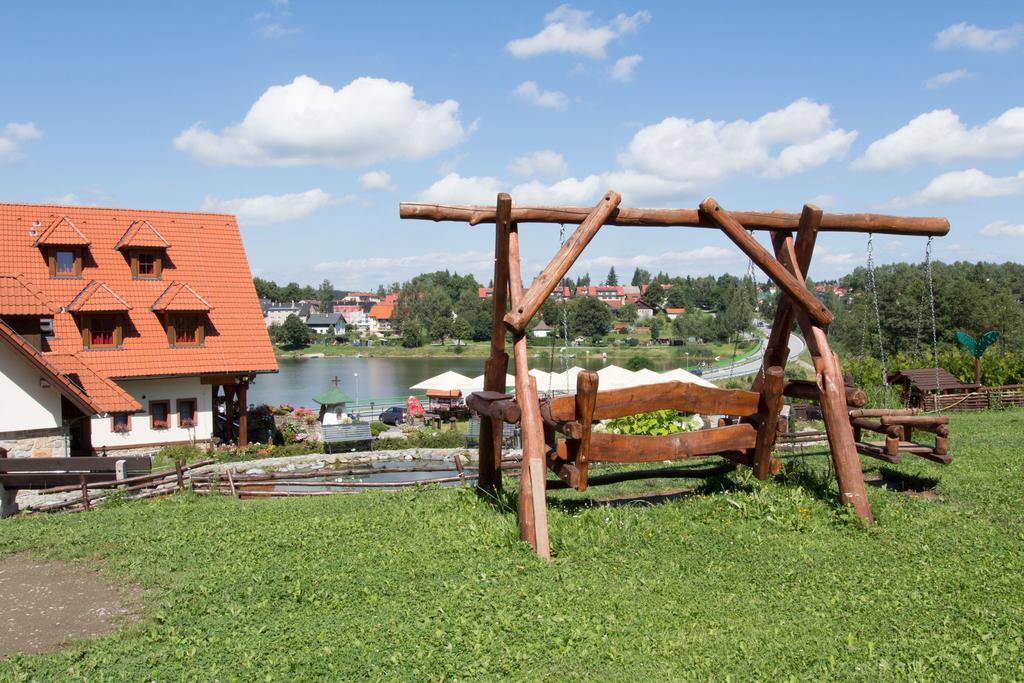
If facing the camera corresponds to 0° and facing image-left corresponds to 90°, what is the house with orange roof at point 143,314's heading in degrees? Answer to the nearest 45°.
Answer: approximately 0°

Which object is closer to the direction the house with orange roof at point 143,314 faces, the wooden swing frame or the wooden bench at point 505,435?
the wooden swing frame

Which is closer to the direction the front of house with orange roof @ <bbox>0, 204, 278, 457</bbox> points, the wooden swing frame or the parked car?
the wooden swing frame

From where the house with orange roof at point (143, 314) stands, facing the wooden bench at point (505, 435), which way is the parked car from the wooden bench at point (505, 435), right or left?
left

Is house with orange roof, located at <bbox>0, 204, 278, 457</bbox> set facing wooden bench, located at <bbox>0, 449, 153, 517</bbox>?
yes

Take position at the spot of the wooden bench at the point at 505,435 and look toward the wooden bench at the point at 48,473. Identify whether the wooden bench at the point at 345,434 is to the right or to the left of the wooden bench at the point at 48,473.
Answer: right

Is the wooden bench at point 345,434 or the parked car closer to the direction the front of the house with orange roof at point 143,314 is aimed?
the wooden bench

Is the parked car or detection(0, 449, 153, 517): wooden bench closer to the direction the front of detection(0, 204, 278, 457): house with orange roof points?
the wooden bench

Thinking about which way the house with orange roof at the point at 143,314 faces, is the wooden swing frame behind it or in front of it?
in front

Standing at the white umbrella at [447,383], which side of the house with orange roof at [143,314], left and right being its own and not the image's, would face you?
left

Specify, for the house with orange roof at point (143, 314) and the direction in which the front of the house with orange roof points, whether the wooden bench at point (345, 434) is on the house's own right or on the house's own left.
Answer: on the house's own left
